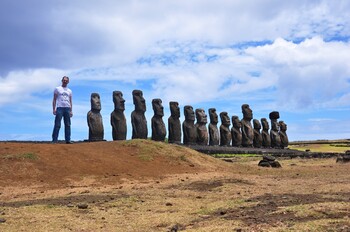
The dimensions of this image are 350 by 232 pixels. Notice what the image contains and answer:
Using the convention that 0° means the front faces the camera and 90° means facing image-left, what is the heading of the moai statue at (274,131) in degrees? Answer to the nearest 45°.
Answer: approximately 315°

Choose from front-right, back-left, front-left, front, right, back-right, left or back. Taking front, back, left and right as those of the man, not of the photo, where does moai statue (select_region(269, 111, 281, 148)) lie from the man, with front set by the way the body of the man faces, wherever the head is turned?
back-left

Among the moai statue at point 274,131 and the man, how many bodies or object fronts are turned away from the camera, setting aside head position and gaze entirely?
0

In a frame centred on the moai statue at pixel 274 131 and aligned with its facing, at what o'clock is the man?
The man is roughly at 2 o'clock from the moai statue.

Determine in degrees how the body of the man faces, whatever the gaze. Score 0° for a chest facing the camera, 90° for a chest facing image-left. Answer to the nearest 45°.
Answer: approximately 0°

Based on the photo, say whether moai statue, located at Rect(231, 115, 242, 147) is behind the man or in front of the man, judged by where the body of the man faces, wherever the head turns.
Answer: behind

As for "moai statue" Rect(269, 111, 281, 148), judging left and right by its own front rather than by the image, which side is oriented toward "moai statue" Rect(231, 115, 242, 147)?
right
